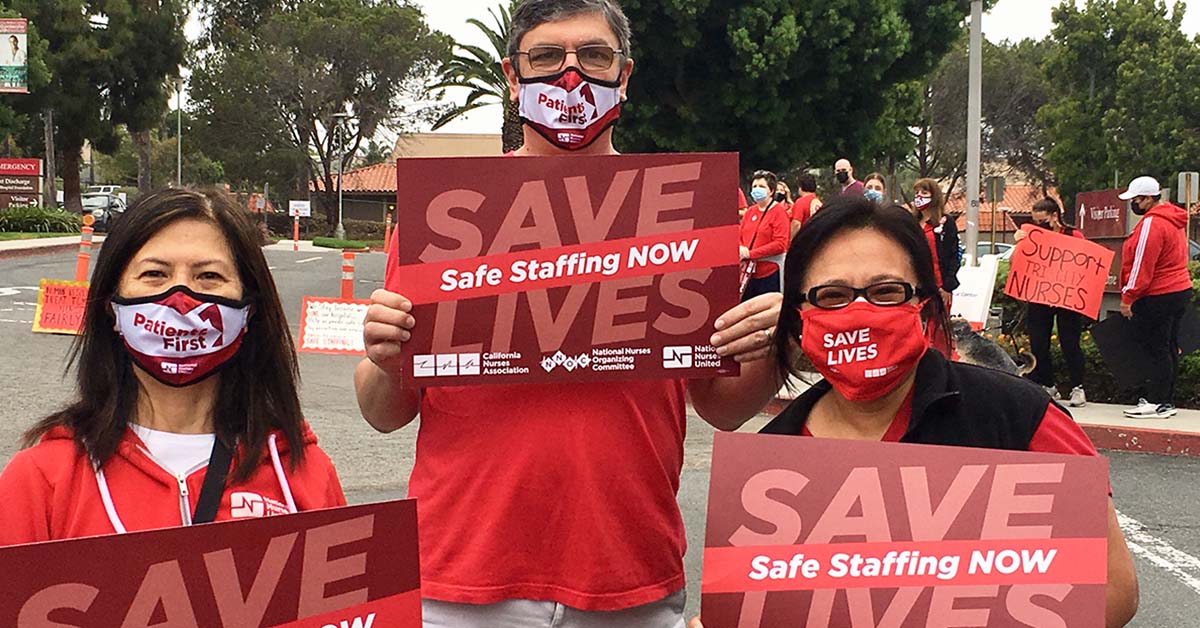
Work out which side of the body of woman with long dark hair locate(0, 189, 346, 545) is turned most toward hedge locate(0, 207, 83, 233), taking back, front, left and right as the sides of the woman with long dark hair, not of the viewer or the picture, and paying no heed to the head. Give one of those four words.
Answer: back

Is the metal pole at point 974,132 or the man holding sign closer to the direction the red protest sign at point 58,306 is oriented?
the man holding sign

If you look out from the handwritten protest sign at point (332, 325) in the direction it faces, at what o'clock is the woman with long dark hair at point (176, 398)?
The woman with long dark hair is roughly at 12 o'clock from the handwritten protest sign.

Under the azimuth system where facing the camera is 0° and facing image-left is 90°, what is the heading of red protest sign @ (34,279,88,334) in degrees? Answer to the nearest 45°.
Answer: approximately 0°
